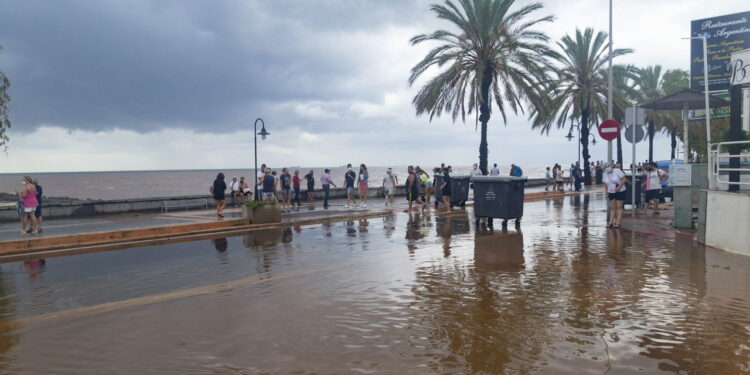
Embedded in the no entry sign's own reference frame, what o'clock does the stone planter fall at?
The stone planter is roughly at 2 o'clock from the no entry sign.

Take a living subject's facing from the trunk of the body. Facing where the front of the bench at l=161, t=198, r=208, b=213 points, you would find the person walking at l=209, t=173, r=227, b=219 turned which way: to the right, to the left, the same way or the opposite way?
the opposite way

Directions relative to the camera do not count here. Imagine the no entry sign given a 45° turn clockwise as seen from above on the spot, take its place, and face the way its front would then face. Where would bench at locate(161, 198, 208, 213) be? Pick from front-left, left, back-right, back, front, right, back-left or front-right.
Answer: front-right

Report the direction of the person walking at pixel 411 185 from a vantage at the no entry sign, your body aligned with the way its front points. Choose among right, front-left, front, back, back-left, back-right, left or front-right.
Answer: right

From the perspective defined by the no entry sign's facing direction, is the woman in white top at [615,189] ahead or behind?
ahead

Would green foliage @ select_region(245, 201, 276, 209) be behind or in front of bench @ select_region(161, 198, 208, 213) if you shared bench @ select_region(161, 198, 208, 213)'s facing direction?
in front
